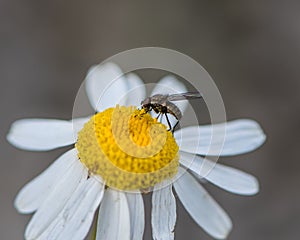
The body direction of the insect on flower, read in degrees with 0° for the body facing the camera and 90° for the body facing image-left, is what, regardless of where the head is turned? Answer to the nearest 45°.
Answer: approximately 90°
